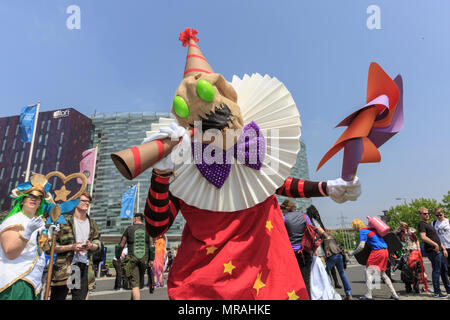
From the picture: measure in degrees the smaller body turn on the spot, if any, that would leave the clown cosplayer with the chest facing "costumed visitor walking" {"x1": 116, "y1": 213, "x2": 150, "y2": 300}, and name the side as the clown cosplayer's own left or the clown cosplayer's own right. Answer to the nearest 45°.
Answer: approximately 135° to the clown cosplayer's own right

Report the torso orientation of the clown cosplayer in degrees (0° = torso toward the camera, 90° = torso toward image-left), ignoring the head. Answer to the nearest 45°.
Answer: approximately 0°

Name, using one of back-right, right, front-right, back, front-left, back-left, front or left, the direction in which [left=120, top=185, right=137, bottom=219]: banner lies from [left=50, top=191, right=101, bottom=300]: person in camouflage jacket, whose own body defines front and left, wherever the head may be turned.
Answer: back-left

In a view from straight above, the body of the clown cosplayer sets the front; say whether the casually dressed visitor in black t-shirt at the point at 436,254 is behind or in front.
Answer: behind

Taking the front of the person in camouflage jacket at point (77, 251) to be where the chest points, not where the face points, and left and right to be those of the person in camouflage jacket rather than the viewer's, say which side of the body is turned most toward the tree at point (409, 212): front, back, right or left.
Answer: left

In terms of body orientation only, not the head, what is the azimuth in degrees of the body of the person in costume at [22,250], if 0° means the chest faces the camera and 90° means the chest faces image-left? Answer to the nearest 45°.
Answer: approximately 315°

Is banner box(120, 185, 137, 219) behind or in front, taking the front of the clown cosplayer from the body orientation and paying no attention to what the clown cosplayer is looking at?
behind

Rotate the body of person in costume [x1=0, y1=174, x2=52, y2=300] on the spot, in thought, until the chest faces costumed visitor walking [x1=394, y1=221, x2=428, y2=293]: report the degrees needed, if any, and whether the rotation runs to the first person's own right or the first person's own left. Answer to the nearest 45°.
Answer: approximately 45° to the first person's own left

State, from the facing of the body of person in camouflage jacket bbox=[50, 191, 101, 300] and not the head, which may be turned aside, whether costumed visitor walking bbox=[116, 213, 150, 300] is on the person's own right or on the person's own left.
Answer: on the person's own left
